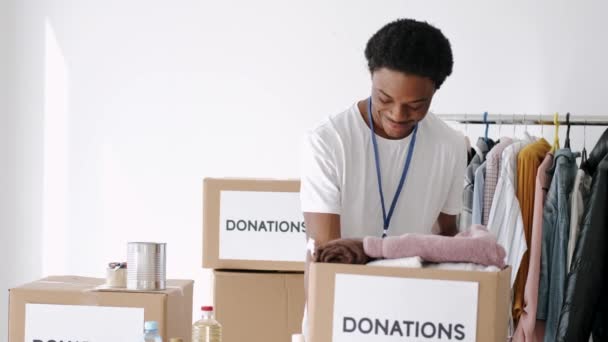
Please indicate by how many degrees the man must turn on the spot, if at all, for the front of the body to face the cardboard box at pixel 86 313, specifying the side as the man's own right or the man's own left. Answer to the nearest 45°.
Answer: approximately 90° to the man's own right

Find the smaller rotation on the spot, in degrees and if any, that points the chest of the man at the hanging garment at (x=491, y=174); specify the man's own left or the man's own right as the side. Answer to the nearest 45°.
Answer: approximately 180°

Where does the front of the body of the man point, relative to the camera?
toward the camera
